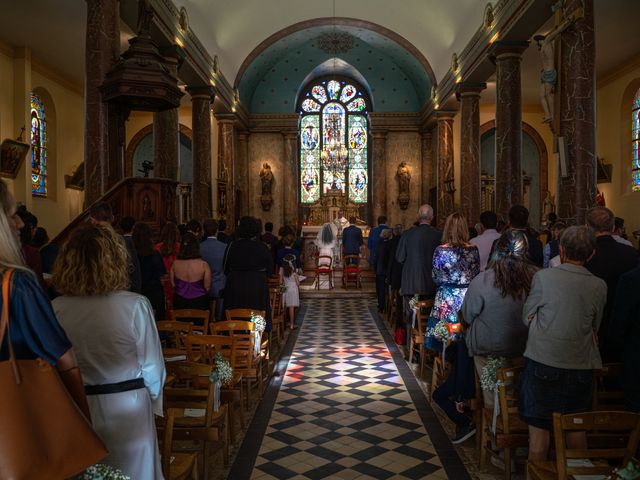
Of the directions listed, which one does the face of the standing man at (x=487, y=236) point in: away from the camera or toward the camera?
away from the camera

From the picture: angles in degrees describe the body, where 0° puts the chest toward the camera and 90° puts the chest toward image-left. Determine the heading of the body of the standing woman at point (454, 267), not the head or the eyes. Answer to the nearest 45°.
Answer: approximately 180°

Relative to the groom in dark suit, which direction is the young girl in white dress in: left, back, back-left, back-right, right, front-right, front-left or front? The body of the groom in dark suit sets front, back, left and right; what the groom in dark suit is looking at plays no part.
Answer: back

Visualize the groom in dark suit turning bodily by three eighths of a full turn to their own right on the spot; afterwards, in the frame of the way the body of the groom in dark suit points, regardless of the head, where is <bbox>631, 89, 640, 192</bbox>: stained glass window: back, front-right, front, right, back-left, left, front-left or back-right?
front-left

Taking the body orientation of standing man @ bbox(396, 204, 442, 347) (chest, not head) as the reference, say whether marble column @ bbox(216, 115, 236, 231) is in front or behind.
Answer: in front

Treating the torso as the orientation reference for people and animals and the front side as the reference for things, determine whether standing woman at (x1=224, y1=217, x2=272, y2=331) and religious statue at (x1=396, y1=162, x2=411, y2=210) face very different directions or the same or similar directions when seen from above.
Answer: very different directions

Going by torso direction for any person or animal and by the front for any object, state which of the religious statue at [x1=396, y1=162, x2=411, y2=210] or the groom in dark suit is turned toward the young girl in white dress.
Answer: the religious statue

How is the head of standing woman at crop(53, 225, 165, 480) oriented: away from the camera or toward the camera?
away from the camera

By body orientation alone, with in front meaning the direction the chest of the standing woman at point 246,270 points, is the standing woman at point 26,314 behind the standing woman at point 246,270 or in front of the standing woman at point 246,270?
behind

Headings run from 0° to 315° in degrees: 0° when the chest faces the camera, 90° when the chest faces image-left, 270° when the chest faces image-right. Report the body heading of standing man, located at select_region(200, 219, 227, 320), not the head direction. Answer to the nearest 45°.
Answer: approximately 180°

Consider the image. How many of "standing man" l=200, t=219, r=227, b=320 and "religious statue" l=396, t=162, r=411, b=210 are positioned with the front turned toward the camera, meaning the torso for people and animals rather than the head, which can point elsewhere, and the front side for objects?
1

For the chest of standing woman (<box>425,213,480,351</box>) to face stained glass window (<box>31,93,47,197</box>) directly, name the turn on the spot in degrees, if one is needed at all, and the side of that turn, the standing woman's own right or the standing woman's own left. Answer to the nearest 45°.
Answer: approximately 45° to the standing woman's own left

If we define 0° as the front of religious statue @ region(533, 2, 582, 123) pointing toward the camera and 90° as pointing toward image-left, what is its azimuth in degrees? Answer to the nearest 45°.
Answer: approximately 45°

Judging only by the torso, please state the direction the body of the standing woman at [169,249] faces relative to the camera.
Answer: away from the camera

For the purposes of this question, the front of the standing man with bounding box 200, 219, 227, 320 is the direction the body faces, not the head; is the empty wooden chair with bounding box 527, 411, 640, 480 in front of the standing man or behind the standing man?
behind

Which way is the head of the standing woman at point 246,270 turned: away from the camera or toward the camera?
away from the camera

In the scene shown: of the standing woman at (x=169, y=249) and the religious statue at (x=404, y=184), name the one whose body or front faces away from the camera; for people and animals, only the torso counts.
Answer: the standing woman

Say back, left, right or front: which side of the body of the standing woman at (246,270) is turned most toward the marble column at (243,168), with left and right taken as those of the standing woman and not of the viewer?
front

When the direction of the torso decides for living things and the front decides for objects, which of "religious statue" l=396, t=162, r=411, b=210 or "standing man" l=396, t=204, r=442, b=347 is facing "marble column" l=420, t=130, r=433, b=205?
the standing man

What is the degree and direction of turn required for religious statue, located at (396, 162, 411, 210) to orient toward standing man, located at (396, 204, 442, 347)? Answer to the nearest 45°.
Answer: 0° — it already faces them

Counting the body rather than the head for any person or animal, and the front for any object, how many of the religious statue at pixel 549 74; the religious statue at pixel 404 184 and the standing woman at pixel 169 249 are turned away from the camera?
1

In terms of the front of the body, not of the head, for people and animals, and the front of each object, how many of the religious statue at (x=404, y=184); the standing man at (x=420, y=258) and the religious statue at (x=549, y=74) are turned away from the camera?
1
